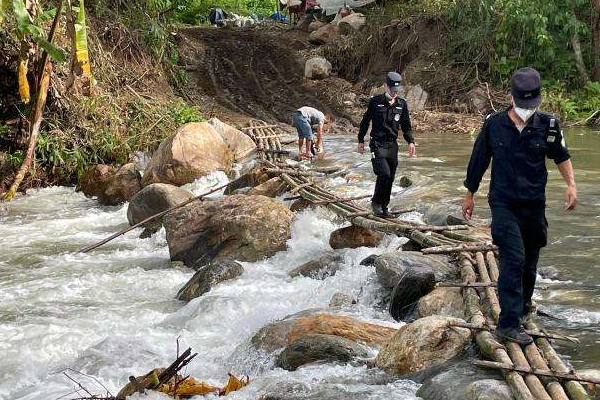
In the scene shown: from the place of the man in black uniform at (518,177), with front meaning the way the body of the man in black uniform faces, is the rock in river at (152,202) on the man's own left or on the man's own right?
on the man's own right

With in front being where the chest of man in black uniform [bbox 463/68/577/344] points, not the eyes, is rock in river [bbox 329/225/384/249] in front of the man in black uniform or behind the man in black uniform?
behind

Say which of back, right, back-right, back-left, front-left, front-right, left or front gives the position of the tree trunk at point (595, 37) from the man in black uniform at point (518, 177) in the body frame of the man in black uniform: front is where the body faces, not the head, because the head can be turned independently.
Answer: back

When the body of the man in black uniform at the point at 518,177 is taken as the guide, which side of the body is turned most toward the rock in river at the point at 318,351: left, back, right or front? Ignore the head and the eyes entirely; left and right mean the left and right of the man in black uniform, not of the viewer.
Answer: right

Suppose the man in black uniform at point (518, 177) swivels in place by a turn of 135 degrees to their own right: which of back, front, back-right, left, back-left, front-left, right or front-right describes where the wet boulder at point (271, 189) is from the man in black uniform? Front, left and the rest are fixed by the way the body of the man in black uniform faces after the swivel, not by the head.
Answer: front

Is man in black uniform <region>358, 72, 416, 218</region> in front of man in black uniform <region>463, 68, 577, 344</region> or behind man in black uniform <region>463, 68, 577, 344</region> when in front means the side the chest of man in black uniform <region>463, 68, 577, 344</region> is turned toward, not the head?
behind

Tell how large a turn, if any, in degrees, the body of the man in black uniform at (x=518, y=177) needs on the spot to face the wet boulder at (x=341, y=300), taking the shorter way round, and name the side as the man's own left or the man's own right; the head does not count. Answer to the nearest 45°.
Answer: approximately 135° to the man's own right

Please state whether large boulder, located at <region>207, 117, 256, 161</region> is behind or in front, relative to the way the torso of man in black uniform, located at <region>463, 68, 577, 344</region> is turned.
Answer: behind

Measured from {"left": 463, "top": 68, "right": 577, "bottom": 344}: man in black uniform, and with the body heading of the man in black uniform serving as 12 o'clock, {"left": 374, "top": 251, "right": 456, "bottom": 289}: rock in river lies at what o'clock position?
The rock in river is roughly at 5 o'clock from the man in black uniform.

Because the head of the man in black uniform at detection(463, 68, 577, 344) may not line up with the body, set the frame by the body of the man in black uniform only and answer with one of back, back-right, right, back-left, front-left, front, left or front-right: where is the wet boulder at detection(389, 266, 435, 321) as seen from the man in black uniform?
back-right

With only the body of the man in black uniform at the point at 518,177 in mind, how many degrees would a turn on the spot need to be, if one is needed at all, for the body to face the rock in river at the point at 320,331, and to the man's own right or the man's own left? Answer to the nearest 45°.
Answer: approximately 90° to the man's own right

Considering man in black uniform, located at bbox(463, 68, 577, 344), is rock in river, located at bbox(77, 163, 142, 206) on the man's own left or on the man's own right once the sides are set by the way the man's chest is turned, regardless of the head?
on the man's own right

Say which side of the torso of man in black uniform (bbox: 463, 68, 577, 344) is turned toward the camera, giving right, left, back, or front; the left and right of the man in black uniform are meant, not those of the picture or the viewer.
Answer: front

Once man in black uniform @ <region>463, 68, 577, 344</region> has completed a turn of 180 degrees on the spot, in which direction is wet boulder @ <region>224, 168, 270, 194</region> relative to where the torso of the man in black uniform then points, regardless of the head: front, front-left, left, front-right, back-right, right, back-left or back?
front-left

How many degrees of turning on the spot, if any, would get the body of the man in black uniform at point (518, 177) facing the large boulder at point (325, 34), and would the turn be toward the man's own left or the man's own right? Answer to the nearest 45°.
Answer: approximately 180°
